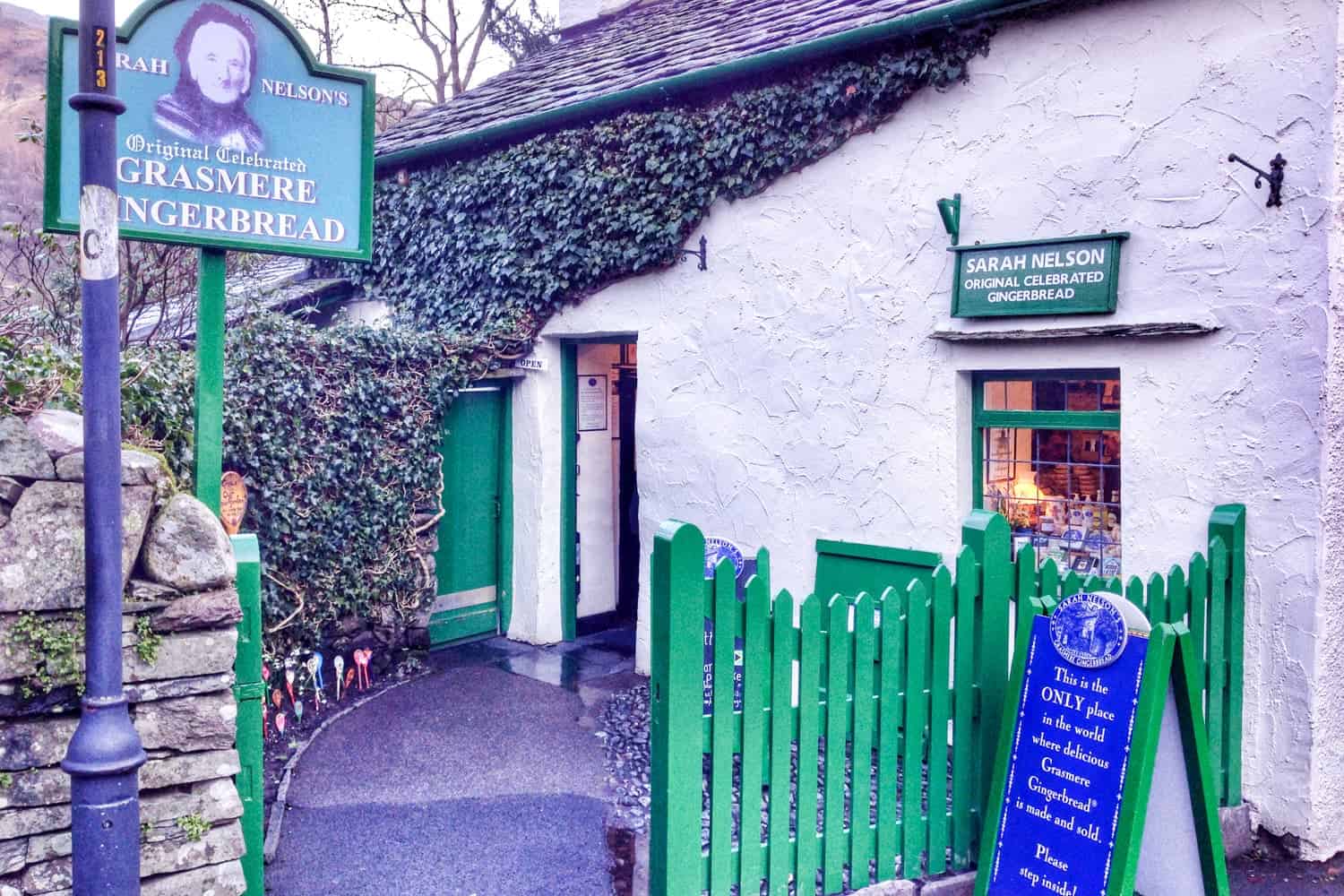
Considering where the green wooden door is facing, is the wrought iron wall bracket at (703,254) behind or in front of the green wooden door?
in front

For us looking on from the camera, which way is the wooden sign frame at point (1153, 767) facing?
facing the viewer and to the left of the viewer

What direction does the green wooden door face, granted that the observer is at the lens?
facing the viewer and to the right of the viewer

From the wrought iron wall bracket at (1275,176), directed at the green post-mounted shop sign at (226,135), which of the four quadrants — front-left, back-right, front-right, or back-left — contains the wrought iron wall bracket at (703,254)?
front-right

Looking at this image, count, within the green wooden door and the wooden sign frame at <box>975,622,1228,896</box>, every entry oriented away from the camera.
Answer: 0

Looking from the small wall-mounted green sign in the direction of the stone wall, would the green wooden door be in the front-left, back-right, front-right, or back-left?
front-right

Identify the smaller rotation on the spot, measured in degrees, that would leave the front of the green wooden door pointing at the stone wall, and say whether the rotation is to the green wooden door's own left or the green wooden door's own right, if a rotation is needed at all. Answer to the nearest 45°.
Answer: approximately 45° to the green wooden door's own right
